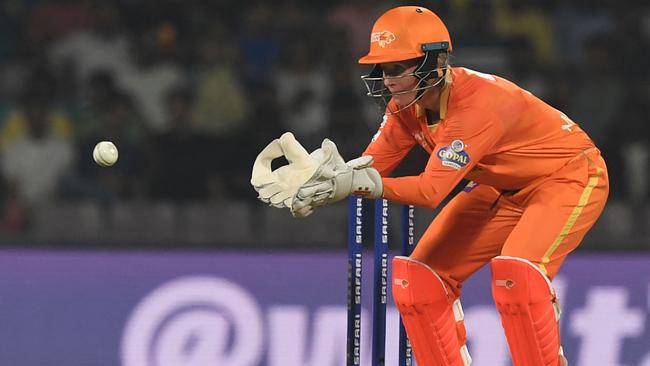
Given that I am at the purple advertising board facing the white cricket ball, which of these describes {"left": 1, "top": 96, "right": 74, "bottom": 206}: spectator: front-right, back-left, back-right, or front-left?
back-right

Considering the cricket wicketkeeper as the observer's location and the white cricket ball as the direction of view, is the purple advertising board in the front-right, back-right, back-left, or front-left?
front-right

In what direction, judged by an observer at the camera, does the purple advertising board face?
facing the viewer

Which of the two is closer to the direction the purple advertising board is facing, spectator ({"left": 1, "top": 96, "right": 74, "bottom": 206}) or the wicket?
the wicket

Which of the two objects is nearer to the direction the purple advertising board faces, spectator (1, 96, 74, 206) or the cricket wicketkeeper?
the cricket wicketkeeper

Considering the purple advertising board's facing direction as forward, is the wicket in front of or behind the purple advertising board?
in front

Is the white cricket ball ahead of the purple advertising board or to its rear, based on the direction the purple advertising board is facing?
ahead

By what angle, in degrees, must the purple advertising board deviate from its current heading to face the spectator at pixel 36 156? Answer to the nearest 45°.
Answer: approximately 135° to its right

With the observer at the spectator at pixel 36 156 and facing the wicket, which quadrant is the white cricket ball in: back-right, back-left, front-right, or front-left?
front-right
